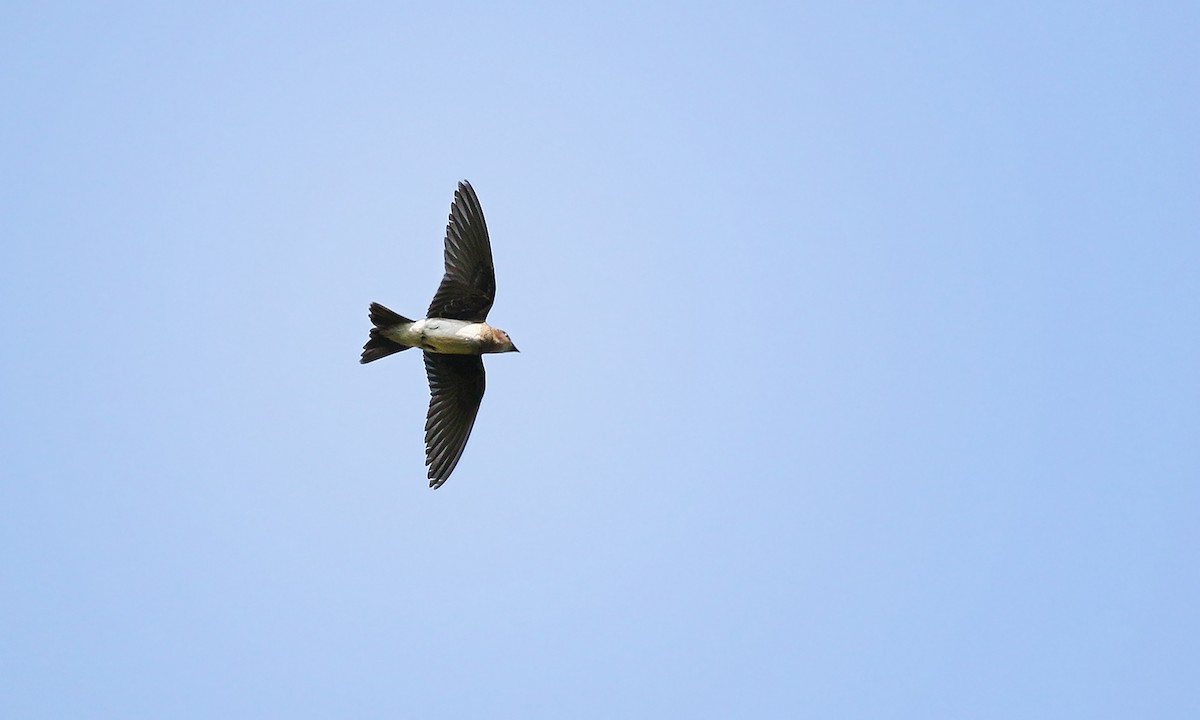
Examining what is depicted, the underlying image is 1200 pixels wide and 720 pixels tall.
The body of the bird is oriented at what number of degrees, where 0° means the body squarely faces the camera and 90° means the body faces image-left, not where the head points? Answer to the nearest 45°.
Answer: approximately 270°
